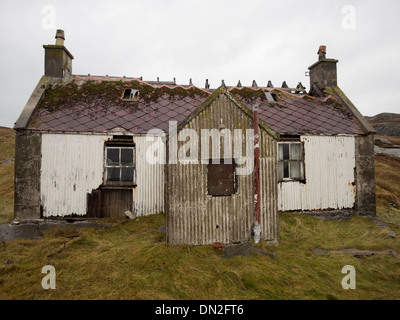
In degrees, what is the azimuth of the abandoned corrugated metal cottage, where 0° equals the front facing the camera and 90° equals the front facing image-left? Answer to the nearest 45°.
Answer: approximately 0°
